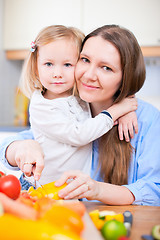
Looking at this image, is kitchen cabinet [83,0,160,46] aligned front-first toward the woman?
yes

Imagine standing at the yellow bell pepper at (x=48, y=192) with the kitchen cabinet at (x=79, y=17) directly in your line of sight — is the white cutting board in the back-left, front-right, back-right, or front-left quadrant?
back-right

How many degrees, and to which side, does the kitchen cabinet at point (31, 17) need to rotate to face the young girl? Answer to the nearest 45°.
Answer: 0° — it already faces them

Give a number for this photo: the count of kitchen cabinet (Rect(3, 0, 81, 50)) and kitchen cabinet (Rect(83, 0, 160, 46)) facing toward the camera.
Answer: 2

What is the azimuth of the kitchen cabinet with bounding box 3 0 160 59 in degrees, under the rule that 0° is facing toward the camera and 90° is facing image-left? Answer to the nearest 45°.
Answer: approximately 0°

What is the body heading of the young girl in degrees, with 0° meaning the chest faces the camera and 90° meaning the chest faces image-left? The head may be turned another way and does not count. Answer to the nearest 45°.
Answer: approximately 315°

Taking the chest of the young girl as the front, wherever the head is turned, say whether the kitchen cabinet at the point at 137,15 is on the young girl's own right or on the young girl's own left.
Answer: on the young girl's own left
